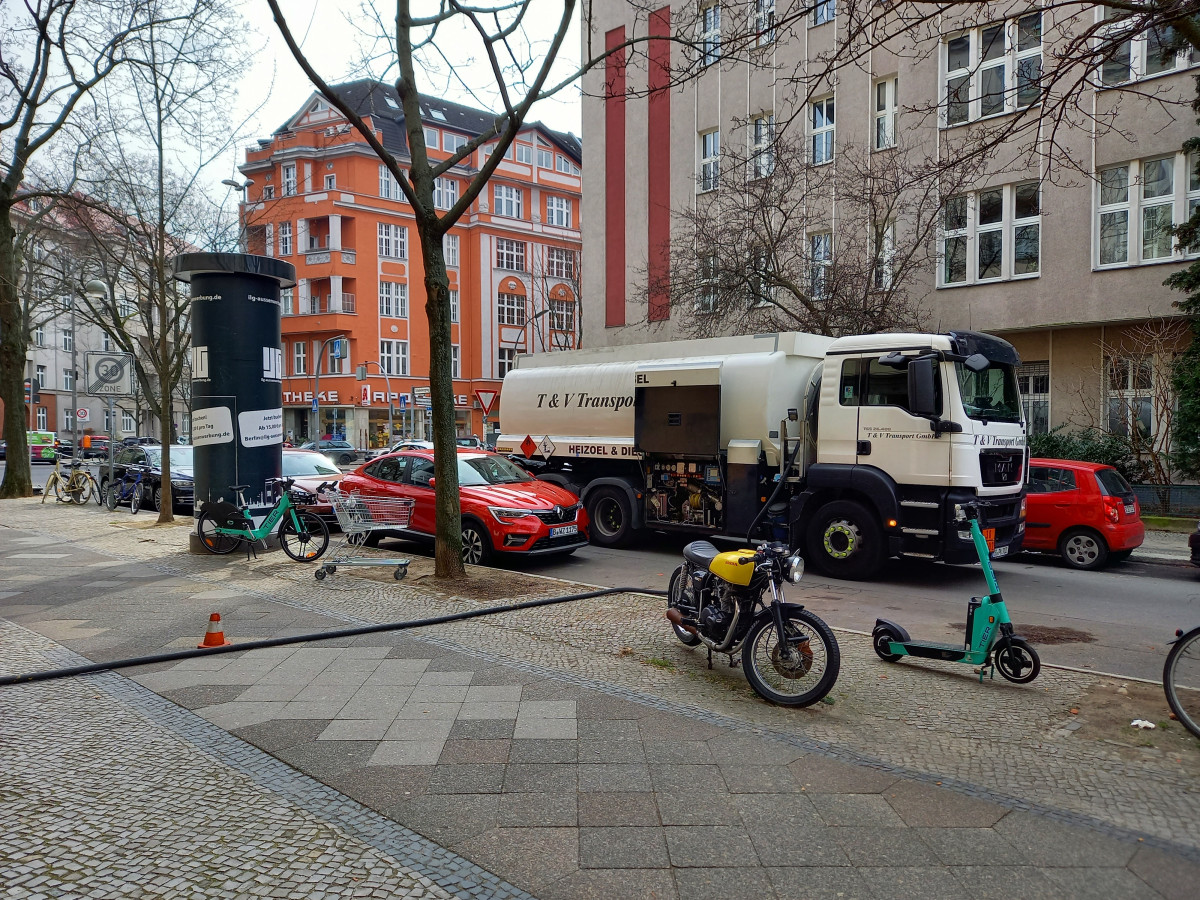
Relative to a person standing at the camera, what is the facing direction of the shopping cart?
facing to the right of the viewer

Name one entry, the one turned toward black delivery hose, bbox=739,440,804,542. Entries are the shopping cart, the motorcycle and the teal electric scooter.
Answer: the shopping cart

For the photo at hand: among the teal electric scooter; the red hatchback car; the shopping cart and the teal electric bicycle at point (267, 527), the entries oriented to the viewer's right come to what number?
3

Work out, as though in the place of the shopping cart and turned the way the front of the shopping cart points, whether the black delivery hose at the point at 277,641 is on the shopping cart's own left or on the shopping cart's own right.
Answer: on the shopping cart's own right

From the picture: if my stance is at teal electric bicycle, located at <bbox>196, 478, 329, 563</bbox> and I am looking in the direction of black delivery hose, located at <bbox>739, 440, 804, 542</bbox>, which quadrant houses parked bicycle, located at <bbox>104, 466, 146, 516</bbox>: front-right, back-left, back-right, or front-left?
back-left

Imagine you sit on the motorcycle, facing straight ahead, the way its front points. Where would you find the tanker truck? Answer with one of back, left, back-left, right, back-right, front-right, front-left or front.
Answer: back-left

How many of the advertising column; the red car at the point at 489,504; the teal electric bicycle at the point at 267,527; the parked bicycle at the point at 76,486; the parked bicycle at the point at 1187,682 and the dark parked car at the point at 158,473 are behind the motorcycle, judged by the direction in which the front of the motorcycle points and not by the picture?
5

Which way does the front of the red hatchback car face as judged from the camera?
facing away from the viewer and to the left of the viewer

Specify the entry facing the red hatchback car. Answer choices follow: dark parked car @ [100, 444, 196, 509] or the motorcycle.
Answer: the dark parked car

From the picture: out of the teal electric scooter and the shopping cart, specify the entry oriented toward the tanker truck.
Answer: the shopping cart

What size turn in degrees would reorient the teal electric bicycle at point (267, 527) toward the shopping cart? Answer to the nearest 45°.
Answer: approximately 45° to its right

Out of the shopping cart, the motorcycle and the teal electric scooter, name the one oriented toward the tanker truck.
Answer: the shopping cart

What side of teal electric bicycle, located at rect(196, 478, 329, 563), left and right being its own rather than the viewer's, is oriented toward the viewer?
right

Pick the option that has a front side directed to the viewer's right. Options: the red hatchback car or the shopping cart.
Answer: the shopping cart

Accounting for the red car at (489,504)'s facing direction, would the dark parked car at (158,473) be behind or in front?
behind

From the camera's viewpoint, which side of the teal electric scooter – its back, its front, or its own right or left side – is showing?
right
